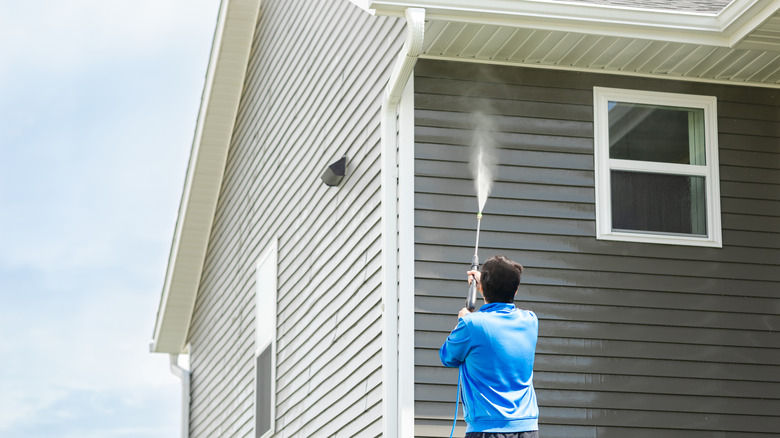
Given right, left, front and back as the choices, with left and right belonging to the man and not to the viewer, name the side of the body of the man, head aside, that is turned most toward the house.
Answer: front

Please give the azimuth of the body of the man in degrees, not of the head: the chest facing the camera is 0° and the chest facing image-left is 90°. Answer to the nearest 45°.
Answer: approximately 180°

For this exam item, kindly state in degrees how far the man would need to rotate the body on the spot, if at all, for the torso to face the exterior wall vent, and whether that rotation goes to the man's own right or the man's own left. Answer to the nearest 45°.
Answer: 0° — they already face it
